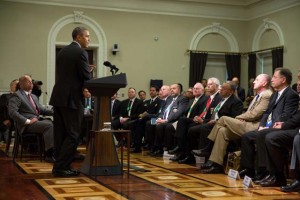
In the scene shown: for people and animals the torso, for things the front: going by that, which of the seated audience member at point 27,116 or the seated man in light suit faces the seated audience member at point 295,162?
the seated audience member at point 27,116

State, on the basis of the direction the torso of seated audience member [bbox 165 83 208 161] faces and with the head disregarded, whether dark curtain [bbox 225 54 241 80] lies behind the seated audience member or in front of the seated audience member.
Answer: behind

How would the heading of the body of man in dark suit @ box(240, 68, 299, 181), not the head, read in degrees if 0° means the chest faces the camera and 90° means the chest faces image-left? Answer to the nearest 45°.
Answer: approximately 45°

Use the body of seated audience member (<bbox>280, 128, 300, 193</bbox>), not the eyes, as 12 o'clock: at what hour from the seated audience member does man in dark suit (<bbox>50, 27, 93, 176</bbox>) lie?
The man in dark suit is roughly at 12 o'clock from the seated audience member.

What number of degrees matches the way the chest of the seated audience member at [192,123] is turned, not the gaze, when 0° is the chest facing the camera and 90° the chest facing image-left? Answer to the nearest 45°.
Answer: approximately 45°

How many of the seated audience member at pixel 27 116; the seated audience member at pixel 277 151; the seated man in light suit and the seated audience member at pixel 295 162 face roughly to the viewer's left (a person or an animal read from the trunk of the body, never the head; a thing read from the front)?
3

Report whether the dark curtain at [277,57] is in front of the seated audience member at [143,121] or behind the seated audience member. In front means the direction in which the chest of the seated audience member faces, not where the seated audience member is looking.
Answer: behind

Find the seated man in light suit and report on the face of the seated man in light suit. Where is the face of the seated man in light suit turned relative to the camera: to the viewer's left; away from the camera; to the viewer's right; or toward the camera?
to the viewer's left

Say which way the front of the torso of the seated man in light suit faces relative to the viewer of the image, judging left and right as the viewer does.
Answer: facing to the left of the viewer

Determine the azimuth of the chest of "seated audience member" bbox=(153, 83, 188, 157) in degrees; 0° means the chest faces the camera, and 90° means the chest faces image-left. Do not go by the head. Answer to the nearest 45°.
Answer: approximately 45°

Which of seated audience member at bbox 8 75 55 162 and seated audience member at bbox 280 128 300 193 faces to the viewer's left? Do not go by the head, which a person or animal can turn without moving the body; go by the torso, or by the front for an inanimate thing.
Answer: seated audience member at bbox 280 128 300 193

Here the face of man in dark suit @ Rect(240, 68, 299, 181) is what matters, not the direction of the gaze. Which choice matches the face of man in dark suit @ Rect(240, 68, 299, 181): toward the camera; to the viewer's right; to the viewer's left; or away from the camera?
to the viewer's left

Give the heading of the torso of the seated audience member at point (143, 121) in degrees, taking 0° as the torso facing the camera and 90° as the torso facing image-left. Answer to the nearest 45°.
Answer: approximately 45°

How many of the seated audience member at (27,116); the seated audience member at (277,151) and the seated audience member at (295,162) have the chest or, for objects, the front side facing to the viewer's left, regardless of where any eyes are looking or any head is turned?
2

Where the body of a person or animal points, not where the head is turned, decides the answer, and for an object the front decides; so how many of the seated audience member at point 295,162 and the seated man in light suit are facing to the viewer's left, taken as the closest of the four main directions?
2

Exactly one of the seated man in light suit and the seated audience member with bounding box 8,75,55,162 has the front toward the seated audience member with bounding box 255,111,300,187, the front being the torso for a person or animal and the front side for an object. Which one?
the seated audience member with bounding box 8,75,55,162
